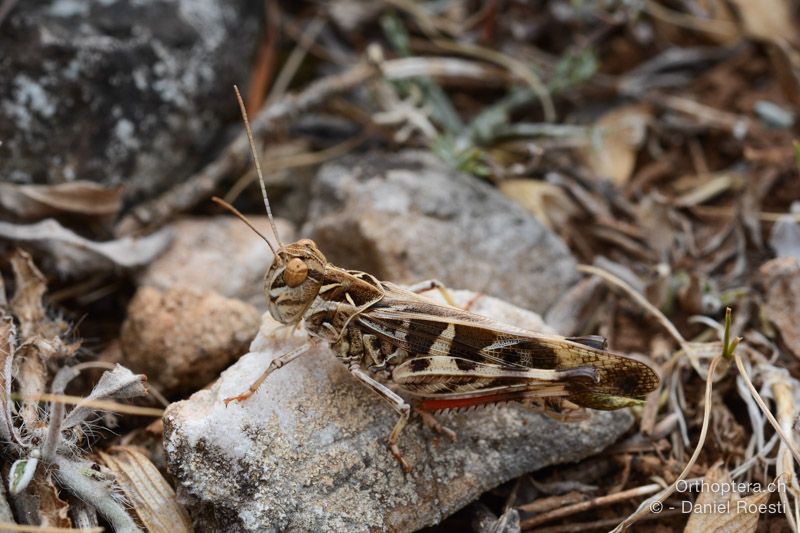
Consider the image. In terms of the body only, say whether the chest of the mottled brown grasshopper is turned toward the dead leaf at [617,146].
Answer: no

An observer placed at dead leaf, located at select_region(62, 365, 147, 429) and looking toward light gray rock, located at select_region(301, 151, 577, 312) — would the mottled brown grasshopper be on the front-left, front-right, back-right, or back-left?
front-right

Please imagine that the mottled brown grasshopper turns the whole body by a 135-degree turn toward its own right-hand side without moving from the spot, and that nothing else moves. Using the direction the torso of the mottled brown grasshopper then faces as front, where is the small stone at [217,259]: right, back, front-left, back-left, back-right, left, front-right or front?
left

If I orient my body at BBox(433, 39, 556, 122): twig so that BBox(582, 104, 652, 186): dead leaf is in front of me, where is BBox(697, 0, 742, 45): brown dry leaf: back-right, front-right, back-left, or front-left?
front-left

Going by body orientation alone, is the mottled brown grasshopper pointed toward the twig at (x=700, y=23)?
no

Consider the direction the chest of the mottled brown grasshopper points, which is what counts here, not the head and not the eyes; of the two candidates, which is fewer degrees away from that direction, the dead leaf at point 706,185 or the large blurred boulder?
the large blurred boulder

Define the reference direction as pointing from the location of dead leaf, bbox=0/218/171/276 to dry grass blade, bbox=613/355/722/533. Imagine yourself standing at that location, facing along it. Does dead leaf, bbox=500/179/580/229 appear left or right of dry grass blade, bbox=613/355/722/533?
left

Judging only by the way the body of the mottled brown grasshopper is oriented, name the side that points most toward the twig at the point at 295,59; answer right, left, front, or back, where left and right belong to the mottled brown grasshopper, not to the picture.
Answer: right

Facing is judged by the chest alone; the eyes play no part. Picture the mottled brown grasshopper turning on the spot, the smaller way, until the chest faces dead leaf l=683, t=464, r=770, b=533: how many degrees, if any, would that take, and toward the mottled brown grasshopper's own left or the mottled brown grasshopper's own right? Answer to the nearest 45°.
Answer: approximately 180°

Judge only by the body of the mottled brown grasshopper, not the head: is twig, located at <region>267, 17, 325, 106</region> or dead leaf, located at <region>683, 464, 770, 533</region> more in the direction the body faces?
the twig

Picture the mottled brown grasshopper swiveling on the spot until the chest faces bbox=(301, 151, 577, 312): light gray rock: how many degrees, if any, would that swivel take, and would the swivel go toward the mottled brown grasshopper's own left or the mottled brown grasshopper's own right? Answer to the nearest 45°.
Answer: approximately 90° to the mottled brown grasshopper's own right

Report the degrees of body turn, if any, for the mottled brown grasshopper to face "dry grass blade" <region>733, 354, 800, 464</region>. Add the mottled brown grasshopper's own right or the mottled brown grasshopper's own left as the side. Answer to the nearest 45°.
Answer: approximately 180°

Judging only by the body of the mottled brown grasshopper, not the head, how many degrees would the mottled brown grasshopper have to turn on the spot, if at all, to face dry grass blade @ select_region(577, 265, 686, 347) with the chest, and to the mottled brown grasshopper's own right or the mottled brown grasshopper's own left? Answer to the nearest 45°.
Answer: approximately 135° to the mottled brown grasshopper's own right

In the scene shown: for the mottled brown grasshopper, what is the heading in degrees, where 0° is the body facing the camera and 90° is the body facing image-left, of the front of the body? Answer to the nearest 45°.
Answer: approximately 90°

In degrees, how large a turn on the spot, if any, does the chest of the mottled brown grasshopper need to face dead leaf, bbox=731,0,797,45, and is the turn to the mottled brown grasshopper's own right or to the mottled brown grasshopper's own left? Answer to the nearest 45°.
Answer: approximately 135° to the mottled brown grasshopper's own right

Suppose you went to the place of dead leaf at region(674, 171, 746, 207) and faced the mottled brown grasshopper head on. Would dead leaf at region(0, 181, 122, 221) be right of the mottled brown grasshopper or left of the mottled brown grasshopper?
right
